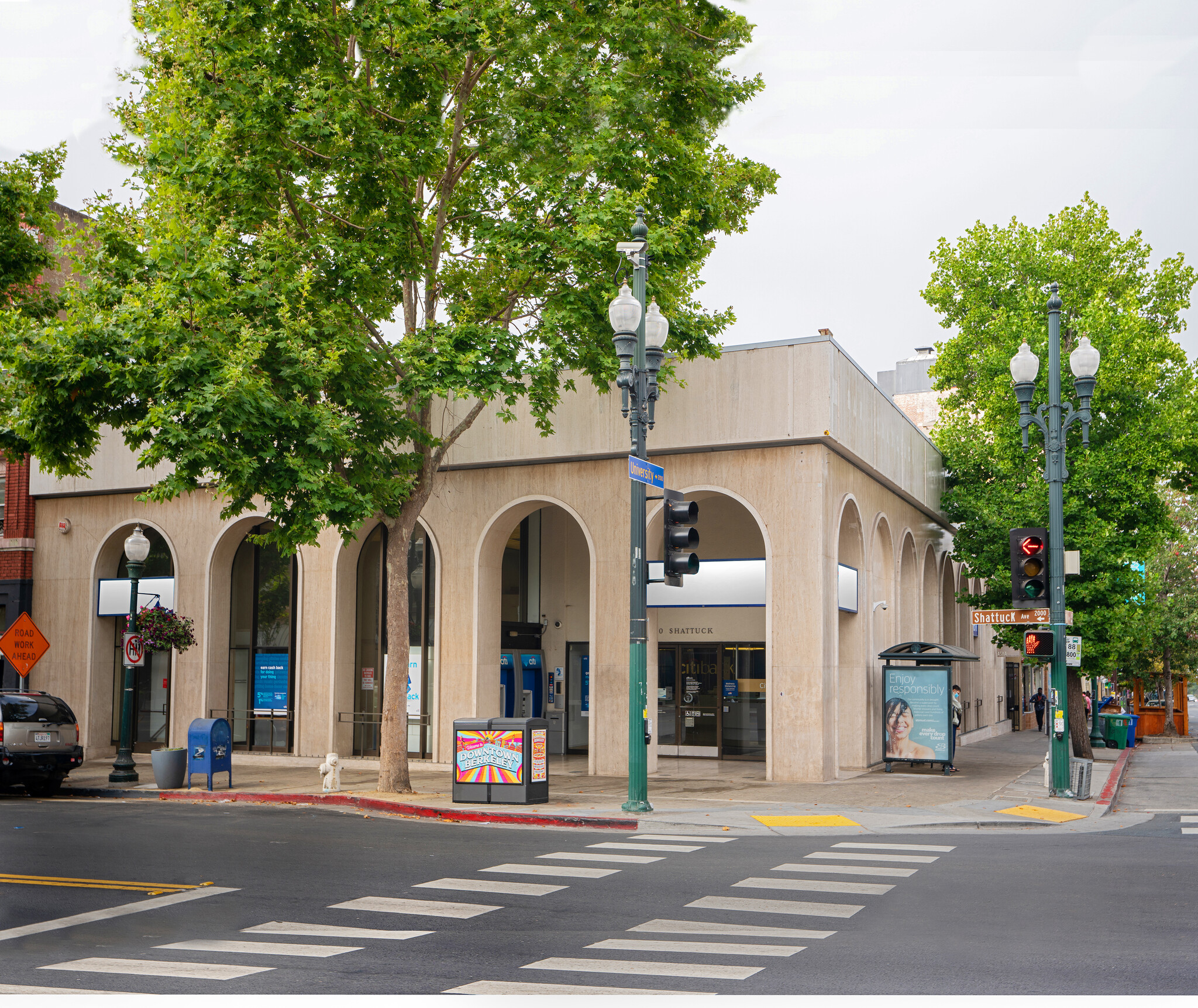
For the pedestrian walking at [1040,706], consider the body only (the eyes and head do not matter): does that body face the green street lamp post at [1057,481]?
yes

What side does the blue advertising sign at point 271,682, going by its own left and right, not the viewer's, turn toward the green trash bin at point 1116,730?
left

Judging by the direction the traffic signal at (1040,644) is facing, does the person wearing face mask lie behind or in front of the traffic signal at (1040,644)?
behind

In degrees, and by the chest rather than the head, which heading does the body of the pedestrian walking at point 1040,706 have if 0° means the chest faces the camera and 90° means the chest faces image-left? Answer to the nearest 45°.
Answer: approximately 0°

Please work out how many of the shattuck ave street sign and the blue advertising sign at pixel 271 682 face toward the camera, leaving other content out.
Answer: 2

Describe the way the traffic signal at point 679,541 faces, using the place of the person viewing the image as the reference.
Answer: facing the viewer and to the right of the viewer

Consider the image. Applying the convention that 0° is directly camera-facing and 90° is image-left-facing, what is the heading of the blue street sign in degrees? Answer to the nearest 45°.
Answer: approximately 315°

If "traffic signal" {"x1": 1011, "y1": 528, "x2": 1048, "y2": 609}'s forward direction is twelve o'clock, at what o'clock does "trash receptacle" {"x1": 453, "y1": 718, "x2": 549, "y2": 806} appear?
The trash receptacle is roughly at 2 o'clock from the traffic signal.

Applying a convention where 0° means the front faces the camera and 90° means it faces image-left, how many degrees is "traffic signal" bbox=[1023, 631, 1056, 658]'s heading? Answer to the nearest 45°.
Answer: approximately 0°
